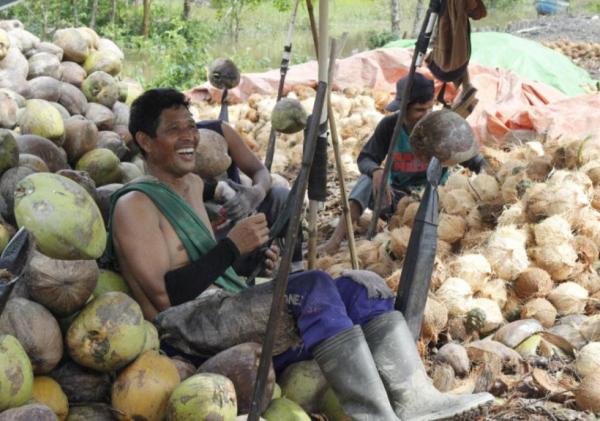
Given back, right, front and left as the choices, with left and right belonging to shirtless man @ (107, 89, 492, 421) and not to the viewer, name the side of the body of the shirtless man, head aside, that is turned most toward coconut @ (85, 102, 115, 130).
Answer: back

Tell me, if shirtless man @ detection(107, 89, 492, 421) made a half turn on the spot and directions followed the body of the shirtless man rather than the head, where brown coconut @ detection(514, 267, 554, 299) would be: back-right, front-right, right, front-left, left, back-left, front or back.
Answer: right

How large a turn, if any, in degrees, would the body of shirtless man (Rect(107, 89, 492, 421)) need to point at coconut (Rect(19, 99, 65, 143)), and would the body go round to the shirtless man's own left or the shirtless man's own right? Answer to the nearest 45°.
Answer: approximately 180°

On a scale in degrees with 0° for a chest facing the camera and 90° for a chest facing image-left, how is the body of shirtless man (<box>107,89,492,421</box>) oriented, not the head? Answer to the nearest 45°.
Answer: approximately 315°

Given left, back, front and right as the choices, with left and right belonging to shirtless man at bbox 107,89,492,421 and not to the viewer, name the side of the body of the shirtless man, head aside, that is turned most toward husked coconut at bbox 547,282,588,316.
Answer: left

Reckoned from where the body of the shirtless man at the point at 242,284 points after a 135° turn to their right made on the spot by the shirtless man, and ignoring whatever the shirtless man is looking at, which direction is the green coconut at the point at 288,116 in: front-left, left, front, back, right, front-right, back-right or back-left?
right

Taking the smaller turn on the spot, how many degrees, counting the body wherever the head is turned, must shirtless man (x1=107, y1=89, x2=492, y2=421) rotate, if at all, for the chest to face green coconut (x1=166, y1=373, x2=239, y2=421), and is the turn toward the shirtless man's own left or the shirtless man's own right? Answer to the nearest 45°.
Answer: approximately 45° to the shirtless man's own right

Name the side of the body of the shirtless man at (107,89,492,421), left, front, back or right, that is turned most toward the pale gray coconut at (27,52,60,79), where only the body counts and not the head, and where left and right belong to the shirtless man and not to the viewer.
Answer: back

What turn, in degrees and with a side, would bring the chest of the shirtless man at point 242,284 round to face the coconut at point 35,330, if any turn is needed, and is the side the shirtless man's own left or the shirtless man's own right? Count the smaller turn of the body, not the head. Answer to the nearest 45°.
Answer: approximately 90° to the shirtless man's own right

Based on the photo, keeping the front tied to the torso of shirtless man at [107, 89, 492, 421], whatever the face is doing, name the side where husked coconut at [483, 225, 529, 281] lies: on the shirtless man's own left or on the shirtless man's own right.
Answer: on the shirtless man's own left

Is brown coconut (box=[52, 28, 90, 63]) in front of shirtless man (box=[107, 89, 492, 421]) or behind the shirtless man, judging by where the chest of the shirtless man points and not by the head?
behind
